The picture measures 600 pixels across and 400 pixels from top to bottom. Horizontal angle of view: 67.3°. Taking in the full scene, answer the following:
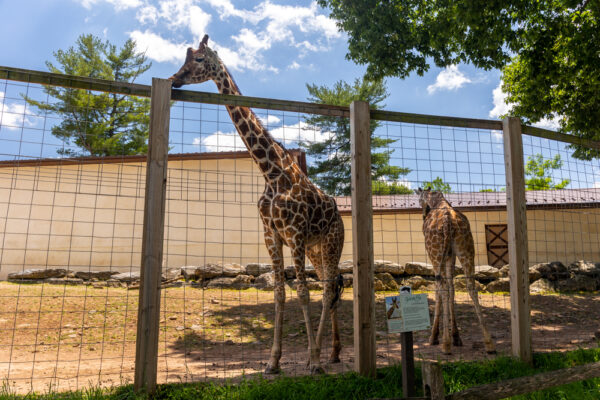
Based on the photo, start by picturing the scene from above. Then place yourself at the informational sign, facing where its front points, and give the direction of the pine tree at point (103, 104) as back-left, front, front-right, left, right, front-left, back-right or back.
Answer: back-right

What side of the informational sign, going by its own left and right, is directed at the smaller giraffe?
back

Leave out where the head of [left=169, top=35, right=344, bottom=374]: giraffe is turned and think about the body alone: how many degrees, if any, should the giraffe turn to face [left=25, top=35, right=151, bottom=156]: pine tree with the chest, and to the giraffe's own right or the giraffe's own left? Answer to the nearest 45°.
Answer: approximately 90° to the giraffe's own right

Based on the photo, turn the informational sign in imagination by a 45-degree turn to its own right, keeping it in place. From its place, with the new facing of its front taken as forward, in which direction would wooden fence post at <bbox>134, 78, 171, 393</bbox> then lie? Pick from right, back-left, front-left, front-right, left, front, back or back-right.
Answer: front-right

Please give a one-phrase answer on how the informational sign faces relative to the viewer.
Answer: facing the viewer

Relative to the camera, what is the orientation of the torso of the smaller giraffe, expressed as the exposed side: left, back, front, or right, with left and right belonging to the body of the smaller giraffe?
back

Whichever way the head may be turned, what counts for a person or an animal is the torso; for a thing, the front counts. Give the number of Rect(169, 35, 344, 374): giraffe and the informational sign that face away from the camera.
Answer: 0

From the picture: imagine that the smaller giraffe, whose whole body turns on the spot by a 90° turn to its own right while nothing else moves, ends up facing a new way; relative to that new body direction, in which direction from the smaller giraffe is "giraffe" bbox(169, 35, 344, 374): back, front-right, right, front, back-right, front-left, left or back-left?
back-right

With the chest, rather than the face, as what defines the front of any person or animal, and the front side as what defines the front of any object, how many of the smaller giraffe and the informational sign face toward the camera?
1

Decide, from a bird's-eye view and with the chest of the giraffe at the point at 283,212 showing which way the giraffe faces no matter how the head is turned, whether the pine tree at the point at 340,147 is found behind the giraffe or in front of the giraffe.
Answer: behind

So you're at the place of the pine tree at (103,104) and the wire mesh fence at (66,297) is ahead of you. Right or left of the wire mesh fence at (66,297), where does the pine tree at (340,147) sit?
left

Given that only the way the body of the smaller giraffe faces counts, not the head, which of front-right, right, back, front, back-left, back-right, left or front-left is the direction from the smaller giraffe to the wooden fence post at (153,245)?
back-left

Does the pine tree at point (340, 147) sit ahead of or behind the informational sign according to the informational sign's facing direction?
behind

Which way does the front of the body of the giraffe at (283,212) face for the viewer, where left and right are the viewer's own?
facing the viewer and to the left of the viewer

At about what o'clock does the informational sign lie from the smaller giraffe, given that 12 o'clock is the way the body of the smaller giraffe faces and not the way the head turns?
The informational sign is roughly at 6 o'clock from the smaller giraffe.

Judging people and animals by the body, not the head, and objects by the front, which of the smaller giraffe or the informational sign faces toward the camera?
the informational sign

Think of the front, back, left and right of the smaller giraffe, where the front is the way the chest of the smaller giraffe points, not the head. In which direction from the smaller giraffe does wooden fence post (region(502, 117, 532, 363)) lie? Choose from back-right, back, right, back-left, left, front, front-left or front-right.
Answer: back-right
